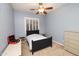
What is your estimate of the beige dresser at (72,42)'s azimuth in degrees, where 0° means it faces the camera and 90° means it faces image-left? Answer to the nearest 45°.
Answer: approximately 45°

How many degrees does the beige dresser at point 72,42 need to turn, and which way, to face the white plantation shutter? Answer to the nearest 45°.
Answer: approximately 90° to its right
